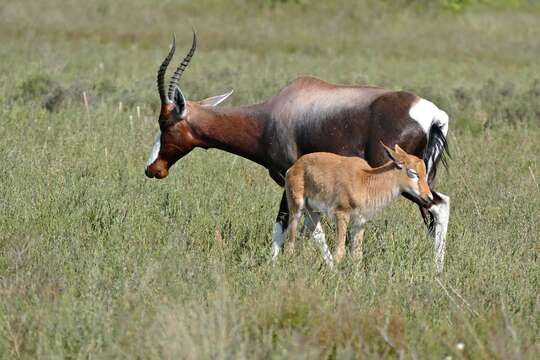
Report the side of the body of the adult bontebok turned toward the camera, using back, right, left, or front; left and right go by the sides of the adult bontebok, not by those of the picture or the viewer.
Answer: left
